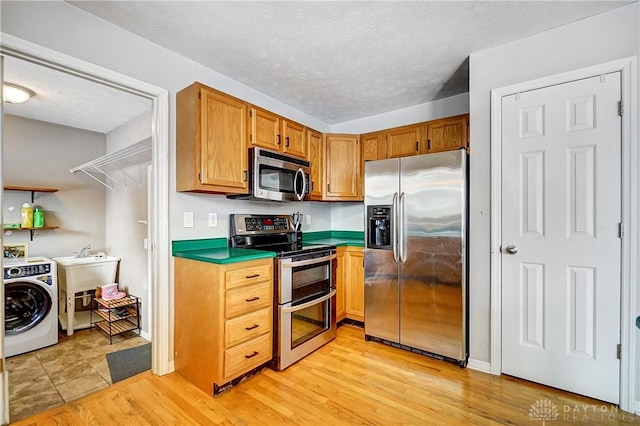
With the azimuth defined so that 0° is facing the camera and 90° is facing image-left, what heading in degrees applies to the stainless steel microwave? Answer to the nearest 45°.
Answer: approximately 315°

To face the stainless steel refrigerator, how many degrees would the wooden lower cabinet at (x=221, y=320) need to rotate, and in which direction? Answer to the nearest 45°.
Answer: approximately 45° to its left

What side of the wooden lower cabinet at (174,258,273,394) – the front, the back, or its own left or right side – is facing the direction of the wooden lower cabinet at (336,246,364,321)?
left

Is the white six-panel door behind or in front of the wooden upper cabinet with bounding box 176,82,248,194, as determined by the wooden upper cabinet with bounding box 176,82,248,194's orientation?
in front

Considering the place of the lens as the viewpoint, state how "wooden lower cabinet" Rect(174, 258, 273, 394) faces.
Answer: facing the viewer and to the right of the viewer
